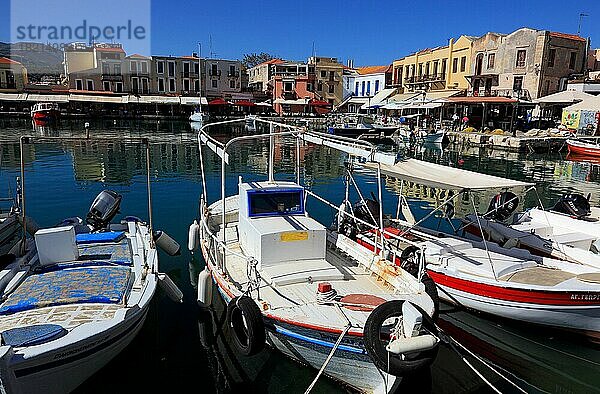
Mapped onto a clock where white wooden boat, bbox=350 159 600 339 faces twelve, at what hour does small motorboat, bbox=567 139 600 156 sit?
The small motorboat is roughly at 8 o'clock from the white wooden boat.

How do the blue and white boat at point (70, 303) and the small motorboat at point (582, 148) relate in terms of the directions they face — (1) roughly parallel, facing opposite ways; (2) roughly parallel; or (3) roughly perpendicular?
roughly perpendicular

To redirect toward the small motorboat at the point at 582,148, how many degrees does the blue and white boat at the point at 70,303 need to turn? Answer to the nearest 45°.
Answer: approximately 180°

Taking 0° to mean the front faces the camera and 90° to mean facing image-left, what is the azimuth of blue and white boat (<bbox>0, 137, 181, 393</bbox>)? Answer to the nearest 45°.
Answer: approximately 45°

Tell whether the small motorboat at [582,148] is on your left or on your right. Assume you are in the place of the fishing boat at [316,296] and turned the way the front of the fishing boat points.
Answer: on your left

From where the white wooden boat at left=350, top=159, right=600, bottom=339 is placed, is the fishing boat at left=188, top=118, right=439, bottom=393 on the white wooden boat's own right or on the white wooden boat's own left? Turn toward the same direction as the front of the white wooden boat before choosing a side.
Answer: on the white wooden boat's own right

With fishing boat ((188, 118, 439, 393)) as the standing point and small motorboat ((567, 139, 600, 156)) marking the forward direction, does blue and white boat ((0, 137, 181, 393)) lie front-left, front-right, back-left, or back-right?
back-left

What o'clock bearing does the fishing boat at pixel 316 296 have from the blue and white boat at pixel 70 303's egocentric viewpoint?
The fishing boat is roughly at 8 o'clock from the blue and white boat.
